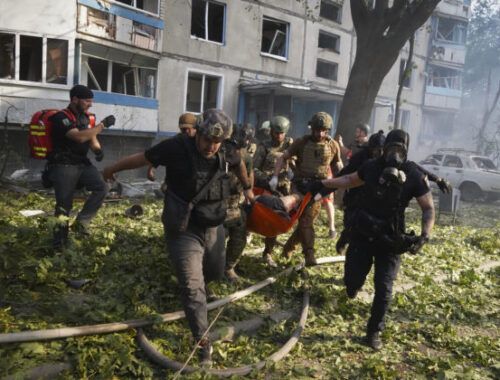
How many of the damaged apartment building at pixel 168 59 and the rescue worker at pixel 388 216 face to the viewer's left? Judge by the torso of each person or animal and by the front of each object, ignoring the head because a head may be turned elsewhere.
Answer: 0

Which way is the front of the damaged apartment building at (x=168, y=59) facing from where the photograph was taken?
facing the viewer and to the right of the viewer

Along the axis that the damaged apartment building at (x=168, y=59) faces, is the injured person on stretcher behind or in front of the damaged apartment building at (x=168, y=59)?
in front

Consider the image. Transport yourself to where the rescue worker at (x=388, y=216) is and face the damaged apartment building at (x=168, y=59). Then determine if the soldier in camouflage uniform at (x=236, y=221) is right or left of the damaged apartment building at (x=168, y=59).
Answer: left

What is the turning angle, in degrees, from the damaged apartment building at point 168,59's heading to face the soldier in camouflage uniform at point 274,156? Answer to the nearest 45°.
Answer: approximately 45° to its right

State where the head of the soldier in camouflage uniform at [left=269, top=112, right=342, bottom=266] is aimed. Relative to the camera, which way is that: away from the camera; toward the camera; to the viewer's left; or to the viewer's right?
toward the camera

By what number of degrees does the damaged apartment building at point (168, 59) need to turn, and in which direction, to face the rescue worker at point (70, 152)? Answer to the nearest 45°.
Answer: approximately 45° to its right
